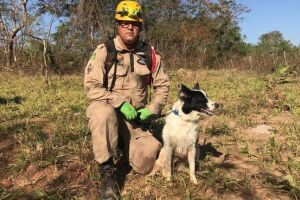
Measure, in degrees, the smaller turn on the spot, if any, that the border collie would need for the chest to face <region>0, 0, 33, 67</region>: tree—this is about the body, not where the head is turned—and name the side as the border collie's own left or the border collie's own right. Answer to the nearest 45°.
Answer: approximately 180°

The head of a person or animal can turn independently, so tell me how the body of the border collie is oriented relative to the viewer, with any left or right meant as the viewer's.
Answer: facing the viewer and to the right of the viewer
